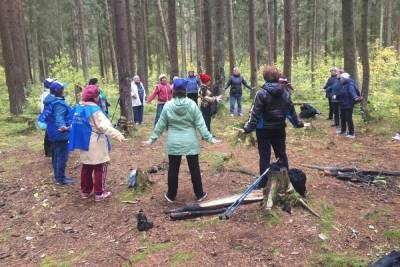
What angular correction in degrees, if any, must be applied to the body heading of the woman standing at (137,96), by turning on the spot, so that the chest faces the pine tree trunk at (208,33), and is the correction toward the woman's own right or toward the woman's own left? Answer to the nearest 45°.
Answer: approximately 90° to the woman's own left

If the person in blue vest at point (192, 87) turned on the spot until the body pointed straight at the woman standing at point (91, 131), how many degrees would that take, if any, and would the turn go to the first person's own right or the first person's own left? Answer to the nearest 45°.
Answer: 0° — they already face them

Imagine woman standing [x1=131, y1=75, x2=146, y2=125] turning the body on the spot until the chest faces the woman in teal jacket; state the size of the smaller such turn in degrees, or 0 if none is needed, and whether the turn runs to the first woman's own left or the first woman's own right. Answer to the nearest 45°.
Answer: approximately 45° to the first woman's own right

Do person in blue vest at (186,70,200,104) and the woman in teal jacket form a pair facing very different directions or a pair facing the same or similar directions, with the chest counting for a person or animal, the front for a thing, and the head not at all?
very different directions

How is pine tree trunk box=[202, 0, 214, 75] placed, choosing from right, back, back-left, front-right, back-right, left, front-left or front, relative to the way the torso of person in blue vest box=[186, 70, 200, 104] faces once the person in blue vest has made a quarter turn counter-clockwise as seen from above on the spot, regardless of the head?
left

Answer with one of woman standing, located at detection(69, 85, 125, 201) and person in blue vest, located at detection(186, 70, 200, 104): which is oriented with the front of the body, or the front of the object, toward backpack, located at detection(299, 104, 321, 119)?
the woman standing

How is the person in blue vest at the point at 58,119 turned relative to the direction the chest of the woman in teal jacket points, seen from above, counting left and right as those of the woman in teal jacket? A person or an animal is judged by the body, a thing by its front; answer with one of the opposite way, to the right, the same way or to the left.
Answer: to the right

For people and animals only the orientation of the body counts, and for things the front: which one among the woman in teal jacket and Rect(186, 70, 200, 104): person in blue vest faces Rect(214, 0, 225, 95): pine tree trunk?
the woman in teal jacket

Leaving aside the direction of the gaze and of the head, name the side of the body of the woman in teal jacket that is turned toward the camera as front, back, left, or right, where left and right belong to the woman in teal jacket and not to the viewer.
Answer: back

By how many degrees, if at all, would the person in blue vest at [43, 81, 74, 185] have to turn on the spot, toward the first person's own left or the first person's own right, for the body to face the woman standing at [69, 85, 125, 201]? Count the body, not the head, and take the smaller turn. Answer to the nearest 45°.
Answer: approximately 90° to the first person's own right

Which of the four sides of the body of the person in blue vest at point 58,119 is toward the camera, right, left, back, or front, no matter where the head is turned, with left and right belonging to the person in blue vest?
right

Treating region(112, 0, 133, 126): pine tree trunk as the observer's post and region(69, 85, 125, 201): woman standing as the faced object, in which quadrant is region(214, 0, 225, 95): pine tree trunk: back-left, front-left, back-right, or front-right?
back-left

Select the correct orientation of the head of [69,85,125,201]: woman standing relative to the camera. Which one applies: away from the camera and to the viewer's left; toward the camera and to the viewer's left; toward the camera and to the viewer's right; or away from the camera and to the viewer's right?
away from the camera and to the viewer's right

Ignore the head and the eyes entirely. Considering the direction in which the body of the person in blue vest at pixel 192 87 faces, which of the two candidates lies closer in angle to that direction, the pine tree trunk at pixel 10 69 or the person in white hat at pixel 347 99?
the person in white hat
